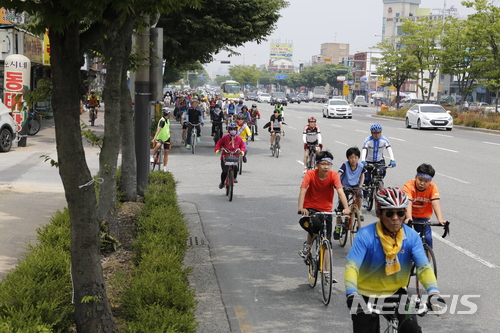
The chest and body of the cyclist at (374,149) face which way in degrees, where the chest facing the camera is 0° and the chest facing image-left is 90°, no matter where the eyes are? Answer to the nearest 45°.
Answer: approximately 0°

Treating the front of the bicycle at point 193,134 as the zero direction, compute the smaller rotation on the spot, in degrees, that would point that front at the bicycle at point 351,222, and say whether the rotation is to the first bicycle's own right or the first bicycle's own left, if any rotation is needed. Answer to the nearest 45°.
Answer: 0° — it already faces it

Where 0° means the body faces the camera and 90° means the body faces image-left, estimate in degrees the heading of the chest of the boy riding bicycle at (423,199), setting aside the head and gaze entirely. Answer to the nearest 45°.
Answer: approximately 0°

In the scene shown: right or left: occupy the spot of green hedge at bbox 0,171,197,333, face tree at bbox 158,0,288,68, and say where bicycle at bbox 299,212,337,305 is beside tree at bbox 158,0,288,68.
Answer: right

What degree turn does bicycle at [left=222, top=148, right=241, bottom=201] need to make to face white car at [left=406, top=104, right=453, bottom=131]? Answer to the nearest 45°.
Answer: approximately 135° to its left
